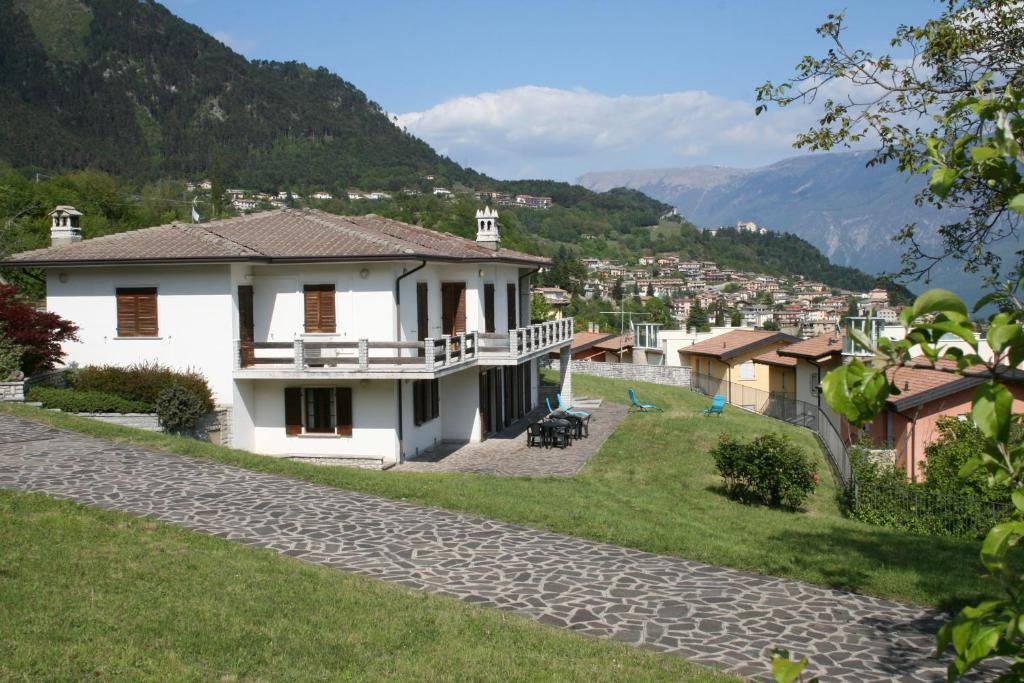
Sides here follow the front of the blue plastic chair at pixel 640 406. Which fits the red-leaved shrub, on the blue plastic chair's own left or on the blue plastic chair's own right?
on the blue plastic chair's own right

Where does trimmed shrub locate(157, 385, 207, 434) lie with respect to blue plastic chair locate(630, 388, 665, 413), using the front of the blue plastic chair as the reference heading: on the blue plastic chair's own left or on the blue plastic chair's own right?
on the blue plastic chair's own right

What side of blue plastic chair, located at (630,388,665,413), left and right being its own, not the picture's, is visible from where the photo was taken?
right

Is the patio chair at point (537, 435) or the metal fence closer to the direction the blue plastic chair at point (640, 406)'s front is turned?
the metal fence
